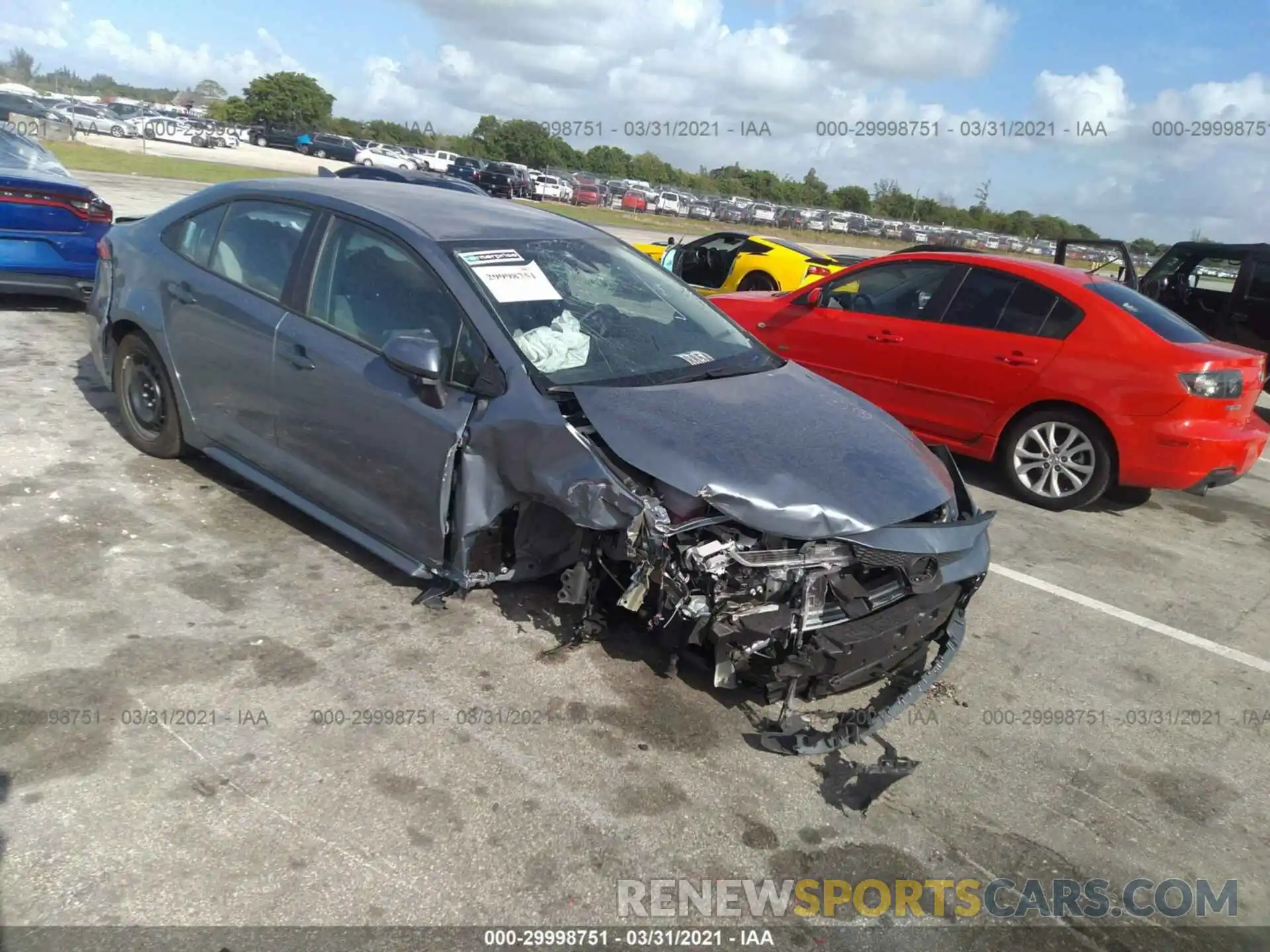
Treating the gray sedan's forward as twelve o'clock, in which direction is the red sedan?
The red sedan is roughly at 9 o'clock from the gray sedan.

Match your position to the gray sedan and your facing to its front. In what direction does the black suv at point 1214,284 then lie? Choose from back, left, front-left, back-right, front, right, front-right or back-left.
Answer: left

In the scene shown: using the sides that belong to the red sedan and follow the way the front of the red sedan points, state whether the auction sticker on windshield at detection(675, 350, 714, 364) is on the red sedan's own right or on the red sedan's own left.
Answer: on the red sedan's own left

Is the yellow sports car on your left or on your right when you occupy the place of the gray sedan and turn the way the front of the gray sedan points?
on your left

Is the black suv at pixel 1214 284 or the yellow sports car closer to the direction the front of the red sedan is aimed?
the yellow sports car

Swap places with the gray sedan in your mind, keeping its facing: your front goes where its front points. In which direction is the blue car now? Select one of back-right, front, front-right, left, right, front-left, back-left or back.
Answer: back

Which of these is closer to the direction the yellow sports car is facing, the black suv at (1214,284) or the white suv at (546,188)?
the white suv

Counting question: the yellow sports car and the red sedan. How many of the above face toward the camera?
0

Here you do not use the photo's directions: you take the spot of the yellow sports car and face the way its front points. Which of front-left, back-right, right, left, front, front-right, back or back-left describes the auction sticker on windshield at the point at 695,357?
back-left

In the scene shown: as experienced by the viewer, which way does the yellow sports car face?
facing away from the viewer and to the left of the viewer

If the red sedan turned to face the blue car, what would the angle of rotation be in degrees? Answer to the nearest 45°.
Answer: approximately 45° to its left

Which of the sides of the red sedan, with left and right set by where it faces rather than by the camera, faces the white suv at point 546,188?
front
